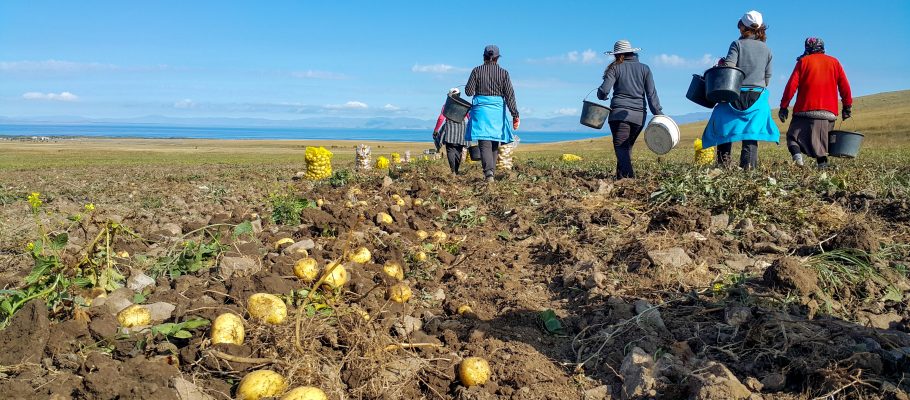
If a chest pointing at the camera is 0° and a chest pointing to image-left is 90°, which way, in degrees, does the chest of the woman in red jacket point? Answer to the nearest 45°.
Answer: approximately 180°

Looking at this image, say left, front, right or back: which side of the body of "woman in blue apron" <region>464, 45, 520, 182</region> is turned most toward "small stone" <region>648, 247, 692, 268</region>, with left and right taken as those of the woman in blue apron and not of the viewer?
back

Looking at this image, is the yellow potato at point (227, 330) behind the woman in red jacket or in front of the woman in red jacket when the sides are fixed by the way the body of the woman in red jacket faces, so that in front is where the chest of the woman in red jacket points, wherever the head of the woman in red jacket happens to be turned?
behind

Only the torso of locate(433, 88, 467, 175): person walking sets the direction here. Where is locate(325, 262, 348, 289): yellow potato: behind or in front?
behind

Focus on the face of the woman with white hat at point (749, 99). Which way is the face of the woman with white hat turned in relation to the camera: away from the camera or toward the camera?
away from the camera

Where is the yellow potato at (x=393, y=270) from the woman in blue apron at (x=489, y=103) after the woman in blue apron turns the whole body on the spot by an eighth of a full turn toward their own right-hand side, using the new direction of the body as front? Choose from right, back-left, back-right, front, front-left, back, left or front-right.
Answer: back-right

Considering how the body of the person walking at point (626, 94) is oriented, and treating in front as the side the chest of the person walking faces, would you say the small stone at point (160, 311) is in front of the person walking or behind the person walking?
behind

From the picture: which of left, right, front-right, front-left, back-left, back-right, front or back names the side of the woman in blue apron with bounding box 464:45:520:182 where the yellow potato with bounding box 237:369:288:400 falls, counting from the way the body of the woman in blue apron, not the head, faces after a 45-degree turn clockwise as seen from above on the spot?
back-right

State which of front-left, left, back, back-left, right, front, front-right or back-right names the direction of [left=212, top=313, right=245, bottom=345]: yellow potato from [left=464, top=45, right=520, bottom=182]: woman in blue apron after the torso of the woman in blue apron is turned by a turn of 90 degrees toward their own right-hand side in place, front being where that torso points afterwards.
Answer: right

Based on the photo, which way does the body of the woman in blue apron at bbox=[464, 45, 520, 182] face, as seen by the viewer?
away from the camera

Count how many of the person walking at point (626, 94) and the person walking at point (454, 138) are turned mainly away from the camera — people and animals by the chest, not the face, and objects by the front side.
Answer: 2

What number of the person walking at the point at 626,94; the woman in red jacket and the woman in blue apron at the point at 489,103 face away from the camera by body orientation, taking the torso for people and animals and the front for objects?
3

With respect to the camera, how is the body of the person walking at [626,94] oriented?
away from the camera

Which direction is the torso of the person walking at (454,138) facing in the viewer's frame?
away from the camera
